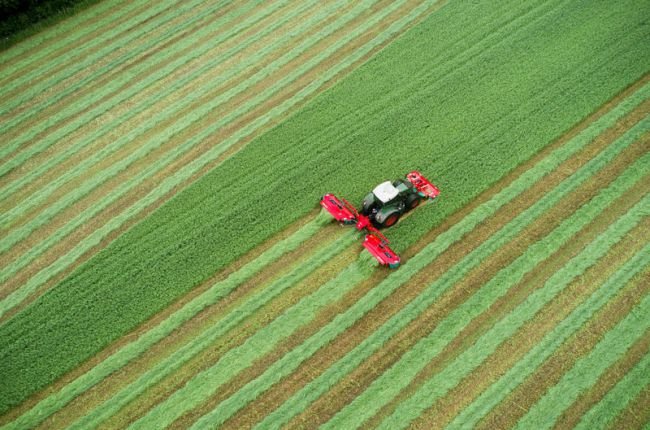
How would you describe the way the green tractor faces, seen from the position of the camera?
facing away from the viewer and to the right of the viewer
